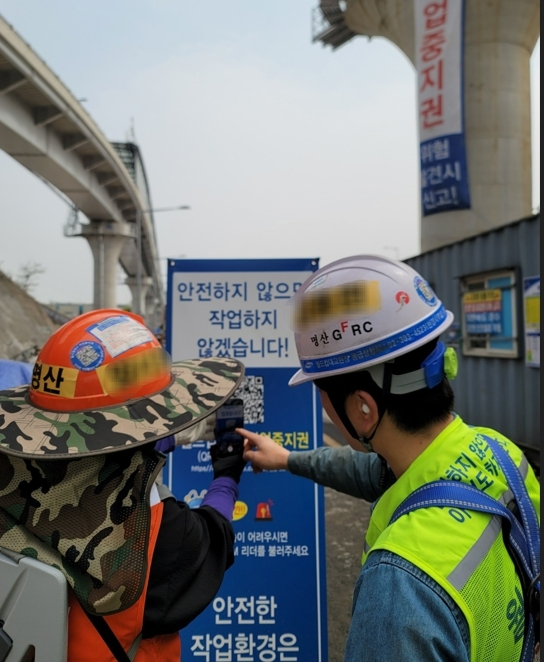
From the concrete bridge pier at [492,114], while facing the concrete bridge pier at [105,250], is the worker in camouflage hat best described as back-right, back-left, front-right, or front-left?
back-left

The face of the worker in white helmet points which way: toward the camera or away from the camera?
away from the camera

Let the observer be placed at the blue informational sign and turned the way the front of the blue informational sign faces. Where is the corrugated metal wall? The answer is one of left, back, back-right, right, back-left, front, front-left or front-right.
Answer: back-left

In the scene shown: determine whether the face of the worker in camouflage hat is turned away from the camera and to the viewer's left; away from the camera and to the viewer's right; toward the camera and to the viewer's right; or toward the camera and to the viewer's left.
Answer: away from the camera and to the viewer's right

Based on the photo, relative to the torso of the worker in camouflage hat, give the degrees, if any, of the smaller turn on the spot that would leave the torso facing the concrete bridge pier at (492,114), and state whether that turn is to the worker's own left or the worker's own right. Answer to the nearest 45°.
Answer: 0° — they already face it

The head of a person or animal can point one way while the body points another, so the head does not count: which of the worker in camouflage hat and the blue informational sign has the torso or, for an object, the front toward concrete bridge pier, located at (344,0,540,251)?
the worker in camouflage hat

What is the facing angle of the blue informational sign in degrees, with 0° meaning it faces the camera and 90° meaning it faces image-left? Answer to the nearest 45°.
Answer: approximately 0°

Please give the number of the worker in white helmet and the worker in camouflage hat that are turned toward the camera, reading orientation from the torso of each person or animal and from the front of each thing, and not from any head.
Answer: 0

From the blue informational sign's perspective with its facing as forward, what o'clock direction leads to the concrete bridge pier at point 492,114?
The concrete bridge pier is roughly at 7 o'clock from the blue informational sign.

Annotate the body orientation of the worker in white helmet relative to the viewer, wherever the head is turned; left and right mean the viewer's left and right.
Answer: facing away from the viewer and to the left of the viewer

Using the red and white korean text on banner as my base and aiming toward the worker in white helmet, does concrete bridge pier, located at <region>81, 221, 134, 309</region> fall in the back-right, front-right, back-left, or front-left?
back-right

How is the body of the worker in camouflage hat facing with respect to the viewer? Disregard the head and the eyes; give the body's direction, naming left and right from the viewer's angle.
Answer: facing away from the viewer and to the right of the viewer

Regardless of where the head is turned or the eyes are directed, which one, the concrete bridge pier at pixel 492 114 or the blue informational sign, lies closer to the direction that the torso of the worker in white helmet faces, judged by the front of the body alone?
the blue informational sign
